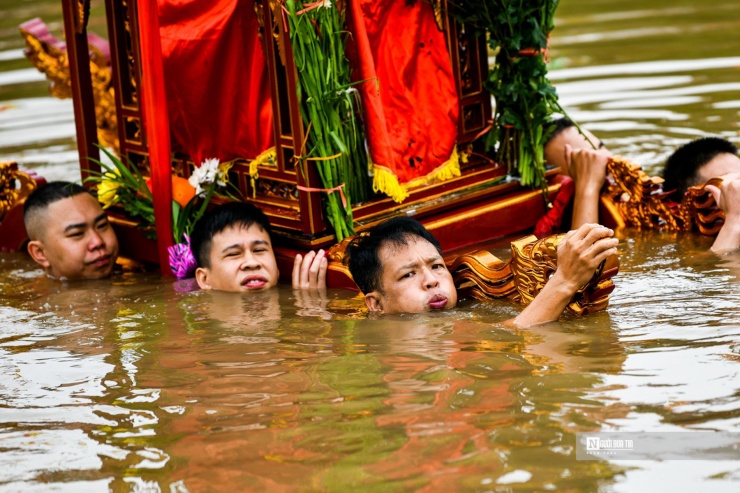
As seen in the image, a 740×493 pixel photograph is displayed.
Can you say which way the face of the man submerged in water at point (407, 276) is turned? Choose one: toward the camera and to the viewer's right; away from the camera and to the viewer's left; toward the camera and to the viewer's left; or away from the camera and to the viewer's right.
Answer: toward the camera and to the viewer's right

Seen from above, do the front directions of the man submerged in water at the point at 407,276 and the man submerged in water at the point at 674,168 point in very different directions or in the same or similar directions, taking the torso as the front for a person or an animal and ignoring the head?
same or similar directions

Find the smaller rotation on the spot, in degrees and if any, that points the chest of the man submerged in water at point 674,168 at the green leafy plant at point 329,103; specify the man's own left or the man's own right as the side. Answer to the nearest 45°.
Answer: approximately 90° to the man's own right

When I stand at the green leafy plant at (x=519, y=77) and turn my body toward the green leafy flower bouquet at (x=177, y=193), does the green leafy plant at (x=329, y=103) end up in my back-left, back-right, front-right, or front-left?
front-left

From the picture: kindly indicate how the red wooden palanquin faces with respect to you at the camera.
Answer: facing the viewer and to the right of the viewer

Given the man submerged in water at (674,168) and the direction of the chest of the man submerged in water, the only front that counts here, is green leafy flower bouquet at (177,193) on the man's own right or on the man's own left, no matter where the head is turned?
on the man's own right

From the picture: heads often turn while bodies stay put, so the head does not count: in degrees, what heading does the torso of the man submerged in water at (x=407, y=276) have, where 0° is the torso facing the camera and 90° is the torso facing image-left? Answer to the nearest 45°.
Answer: approximately 315°
